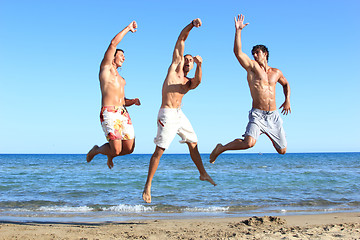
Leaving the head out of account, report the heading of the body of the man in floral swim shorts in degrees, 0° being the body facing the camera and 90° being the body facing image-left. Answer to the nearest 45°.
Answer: approximately 315°

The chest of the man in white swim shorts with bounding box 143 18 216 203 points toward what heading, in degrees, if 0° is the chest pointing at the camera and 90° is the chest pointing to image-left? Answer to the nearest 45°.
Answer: approximately 315°

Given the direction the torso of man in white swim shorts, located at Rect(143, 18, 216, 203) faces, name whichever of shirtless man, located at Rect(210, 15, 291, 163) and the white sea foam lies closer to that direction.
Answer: the shirtless man

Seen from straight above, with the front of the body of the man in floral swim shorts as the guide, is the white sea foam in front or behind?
behind

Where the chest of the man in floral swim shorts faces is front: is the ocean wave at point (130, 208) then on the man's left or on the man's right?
on the man's left

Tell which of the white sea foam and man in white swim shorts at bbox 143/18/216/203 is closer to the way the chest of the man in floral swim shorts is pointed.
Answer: the man in white swim shorts

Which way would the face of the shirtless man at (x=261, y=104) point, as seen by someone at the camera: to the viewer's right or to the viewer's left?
to the viewer's left

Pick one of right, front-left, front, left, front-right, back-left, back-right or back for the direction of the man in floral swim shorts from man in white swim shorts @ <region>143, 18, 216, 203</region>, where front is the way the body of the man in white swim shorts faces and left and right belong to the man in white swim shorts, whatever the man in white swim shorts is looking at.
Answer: back-right
